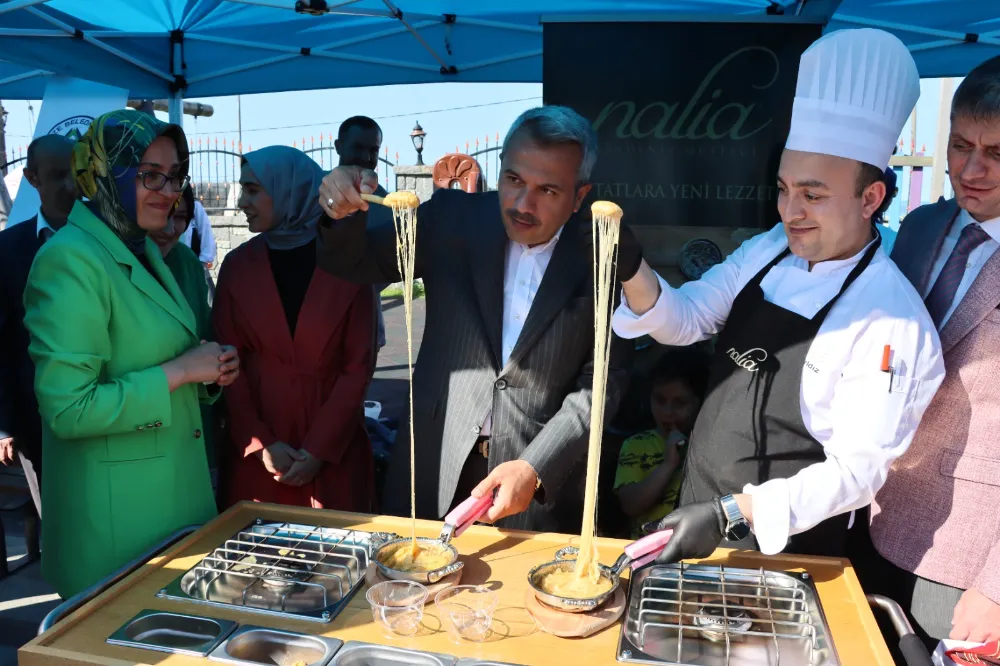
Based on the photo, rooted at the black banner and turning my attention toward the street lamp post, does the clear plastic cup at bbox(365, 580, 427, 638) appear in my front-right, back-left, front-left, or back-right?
back-left

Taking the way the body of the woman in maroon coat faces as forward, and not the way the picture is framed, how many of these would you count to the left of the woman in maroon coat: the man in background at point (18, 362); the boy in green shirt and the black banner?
2

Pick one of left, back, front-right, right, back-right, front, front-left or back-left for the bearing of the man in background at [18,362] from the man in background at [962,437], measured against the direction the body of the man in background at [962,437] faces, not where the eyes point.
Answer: front-right

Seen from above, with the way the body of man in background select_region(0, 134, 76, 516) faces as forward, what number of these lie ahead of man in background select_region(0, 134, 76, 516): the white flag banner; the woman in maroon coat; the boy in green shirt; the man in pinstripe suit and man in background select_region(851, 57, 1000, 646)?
4

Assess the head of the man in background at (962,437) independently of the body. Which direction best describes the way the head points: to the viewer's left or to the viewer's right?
to the viewer's left

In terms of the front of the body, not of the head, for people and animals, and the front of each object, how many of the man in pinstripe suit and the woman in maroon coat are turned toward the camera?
2

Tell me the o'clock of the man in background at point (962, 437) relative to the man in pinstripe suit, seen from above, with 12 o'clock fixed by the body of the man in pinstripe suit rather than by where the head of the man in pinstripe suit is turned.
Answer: The man in background is roughly at 10 o'clock from the man in pinstripe suit.

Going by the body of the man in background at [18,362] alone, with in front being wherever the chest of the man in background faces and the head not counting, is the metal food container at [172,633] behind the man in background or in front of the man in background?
in front

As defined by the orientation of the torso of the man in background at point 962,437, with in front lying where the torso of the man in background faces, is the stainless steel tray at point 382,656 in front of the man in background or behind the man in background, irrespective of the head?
in front

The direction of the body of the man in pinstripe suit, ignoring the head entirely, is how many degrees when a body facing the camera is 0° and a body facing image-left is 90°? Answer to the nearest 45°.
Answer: approximately 0°

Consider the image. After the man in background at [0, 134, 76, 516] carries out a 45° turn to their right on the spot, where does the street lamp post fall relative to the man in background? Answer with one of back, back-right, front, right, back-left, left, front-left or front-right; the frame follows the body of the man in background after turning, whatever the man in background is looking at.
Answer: back-left

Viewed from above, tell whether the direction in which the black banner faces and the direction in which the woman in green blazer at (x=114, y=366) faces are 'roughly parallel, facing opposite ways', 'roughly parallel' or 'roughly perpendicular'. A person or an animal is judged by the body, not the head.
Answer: roughly perpendicular
